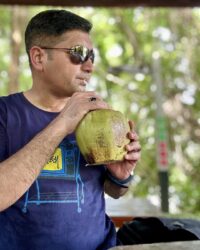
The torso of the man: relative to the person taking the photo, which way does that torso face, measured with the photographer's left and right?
facing the viewer and to the right of the viewer

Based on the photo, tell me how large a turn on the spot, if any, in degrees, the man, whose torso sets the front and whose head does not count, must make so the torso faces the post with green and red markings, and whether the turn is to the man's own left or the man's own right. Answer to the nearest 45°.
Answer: approximately 135° to the man's own left
